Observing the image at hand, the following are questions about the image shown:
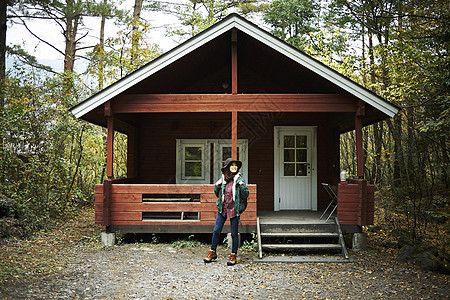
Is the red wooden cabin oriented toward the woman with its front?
yes

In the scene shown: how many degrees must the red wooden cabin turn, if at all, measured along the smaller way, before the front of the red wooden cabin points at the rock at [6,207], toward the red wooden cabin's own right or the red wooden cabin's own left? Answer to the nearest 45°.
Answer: approximately 90° to the red wooden cabin's own right

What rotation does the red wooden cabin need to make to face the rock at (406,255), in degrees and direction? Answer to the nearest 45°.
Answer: approximately 45° to its left

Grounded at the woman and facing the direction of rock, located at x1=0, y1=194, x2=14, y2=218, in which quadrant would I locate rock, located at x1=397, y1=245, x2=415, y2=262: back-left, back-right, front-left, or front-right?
back-right

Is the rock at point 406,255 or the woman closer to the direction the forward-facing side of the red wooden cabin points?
the woman

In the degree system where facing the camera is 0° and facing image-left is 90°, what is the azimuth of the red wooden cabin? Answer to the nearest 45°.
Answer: approximately 0°
